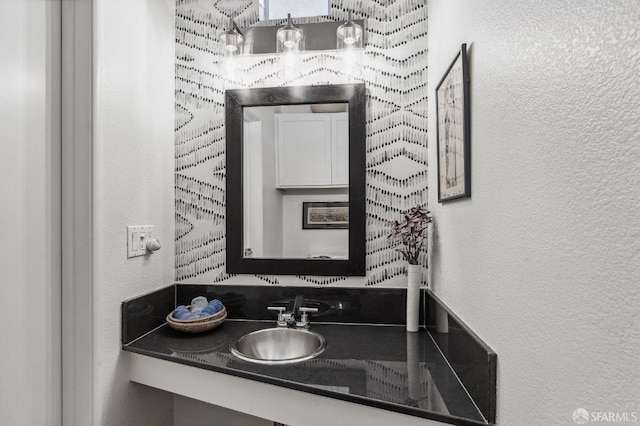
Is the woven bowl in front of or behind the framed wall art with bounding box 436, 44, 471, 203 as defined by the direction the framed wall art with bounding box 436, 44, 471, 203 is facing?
in front

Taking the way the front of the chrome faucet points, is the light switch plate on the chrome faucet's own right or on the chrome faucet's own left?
on the chrome faucet's own right

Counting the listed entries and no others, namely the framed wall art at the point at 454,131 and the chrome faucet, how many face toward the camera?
1

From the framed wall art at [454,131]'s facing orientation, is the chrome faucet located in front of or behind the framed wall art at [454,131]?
in front

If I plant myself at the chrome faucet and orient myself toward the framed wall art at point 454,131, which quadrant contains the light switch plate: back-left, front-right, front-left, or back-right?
back-right

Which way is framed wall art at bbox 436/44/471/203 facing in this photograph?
to the viewer's left
